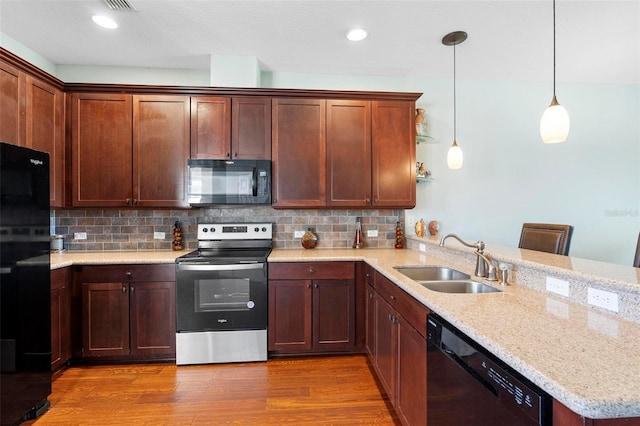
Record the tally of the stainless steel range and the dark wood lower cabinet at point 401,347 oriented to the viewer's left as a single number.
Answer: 1

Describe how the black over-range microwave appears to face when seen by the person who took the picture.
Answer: facing the viewer

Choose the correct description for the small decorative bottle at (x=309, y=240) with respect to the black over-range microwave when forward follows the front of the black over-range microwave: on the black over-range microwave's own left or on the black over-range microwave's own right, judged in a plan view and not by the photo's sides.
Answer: on the black over-range microwave's own left

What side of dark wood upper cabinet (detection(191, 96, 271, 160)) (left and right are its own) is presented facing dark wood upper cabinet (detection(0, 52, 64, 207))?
right

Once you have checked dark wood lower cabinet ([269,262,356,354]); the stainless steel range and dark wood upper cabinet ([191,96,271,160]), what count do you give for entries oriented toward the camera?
3

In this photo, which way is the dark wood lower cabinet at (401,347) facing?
to the viewer's left

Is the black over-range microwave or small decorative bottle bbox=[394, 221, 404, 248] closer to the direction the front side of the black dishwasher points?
the black over-range microwave

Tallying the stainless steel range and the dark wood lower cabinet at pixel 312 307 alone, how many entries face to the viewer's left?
0

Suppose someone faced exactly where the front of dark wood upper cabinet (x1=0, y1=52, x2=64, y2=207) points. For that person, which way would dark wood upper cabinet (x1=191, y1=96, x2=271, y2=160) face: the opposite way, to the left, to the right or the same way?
to the right

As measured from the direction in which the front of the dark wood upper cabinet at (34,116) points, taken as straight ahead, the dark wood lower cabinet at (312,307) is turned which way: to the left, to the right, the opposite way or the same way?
to the right

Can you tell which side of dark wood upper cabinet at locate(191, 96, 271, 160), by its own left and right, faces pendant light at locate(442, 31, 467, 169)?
left

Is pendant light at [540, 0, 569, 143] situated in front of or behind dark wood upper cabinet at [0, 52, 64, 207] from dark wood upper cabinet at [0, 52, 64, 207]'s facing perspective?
in front

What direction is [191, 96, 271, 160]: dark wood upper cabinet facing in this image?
toward the camera

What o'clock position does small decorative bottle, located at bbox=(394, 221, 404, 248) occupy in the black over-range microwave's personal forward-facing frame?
The small decorative bottle is roughly at 9 o'clock from the black over-range microwave.
